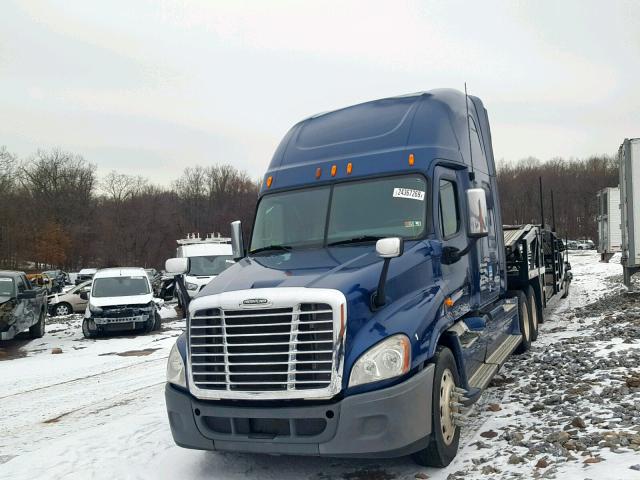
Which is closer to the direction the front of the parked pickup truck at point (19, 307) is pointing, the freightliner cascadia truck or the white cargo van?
the freightliner cascadia truck

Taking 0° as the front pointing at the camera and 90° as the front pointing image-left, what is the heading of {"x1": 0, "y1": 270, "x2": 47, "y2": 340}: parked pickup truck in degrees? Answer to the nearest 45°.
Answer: approximately 45°

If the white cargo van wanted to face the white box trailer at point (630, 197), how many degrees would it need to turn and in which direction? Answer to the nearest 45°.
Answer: approximately 45° to its left

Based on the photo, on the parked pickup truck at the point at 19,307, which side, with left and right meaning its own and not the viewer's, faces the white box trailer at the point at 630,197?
left

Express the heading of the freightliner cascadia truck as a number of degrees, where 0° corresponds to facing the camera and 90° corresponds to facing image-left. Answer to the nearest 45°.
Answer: approximately 45°

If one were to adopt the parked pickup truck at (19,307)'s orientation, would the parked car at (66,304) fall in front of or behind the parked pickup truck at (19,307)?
behind

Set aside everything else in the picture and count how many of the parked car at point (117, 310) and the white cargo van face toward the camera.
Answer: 2

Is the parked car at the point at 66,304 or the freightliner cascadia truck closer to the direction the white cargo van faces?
the freightliner cascadia truck

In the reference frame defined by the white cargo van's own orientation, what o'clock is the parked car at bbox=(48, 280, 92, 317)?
The parked car is roughly at 4 o'clock from the white cargo van.

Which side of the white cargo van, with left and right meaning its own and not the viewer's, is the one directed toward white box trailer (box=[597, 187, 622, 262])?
left

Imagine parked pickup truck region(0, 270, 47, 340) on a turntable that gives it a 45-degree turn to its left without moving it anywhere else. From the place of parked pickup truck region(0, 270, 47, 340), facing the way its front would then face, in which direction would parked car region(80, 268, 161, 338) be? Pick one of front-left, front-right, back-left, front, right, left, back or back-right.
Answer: left
